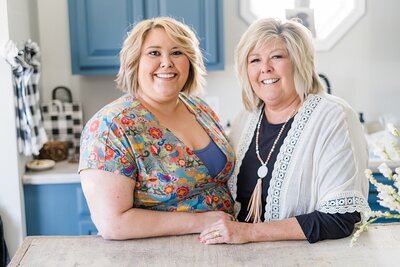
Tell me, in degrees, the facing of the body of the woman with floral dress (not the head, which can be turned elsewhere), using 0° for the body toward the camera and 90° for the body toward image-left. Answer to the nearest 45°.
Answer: approximately 315°

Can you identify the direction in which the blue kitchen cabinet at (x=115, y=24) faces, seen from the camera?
facing the viewer

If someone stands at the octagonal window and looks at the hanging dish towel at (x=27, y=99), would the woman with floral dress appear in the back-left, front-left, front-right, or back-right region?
front-left

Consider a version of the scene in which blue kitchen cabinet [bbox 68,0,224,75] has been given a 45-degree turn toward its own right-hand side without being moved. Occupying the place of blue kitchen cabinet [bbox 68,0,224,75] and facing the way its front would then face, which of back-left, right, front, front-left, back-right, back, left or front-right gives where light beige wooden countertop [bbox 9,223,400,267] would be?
front-left

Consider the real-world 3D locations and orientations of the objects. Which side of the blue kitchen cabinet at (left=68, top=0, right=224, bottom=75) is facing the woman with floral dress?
front

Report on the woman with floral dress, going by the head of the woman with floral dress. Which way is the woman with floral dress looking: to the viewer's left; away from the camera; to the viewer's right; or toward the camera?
toward the camera

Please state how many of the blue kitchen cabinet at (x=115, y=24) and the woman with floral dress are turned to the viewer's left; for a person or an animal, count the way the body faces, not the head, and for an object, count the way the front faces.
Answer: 0

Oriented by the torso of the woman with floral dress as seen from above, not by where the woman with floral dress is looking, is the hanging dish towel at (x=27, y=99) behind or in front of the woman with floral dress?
behind

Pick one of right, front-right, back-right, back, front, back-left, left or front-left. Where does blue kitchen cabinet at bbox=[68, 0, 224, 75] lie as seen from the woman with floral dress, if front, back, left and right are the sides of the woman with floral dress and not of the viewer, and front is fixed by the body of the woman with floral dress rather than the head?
back-left
